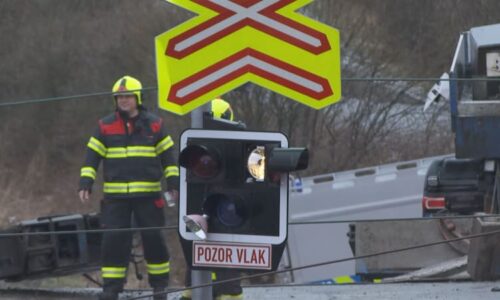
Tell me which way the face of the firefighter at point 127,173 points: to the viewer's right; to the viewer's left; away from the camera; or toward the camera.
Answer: toward the camera

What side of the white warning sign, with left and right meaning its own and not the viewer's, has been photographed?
front

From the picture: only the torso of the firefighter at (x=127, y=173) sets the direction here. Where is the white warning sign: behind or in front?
in front

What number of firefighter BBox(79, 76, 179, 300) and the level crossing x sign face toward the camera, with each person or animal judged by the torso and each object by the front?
2

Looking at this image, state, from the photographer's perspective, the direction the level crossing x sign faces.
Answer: facing the viewer

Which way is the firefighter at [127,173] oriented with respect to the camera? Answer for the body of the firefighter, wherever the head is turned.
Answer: toward the camera

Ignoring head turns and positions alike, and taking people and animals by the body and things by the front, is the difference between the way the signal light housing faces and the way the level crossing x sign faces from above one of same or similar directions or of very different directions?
same or similar directions
